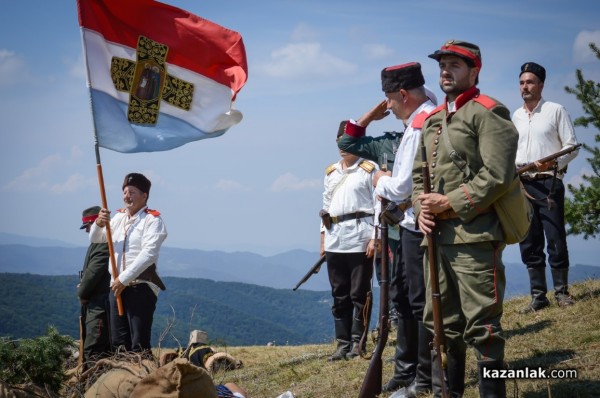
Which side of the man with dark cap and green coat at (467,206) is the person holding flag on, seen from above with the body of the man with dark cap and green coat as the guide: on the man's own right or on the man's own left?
on the man's own right

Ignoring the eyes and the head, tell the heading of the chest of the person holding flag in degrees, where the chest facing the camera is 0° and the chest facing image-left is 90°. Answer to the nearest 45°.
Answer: approximately 45°

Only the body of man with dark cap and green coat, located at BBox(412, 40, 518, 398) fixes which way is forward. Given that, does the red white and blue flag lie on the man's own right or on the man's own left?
on the man's own right

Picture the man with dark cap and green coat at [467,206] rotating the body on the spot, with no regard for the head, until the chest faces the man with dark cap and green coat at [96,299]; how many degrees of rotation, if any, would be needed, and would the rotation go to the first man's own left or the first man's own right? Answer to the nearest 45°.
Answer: approximately 90° to the first man's own right

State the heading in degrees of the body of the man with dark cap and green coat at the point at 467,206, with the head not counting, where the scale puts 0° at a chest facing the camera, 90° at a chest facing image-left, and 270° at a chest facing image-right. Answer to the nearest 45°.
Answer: approximately 45°

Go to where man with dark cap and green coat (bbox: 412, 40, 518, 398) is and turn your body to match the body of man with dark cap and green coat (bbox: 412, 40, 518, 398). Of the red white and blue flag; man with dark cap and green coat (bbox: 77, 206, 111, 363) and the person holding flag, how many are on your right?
3

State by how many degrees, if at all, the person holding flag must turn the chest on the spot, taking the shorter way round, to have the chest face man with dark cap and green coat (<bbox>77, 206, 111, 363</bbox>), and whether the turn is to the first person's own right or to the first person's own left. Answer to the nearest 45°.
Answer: approximately 90° to the first person's own right
